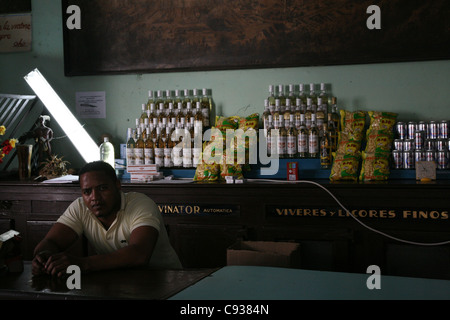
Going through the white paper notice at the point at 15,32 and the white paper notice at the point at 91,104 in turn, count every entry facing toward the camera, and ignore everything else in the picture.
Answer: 2

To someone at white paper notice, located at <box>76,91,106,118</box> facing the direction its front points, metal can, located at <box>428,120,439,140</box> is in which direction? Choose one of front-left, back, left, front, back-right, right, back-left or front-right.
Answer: front-left

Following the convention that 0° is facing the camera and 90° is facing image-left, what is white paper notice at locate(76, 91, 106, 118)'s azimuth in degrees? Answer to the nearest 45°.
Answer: approximately 0°
